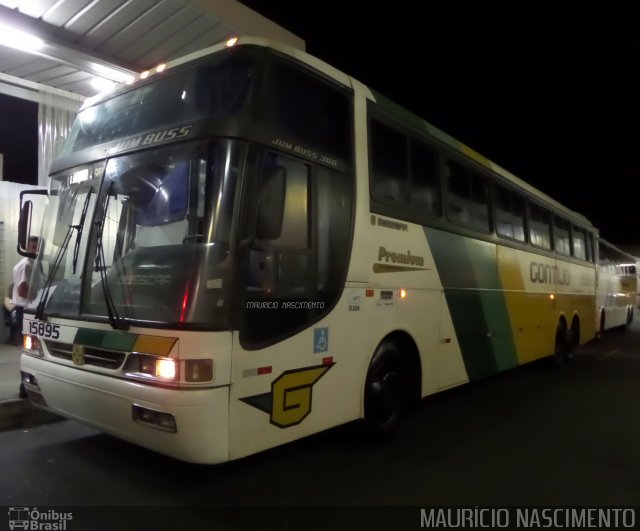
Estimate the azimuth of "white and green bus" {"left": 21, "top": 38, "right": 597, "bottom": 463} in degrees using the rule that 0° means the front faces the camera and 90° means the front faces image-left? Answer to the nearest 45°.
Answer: approximately 45°

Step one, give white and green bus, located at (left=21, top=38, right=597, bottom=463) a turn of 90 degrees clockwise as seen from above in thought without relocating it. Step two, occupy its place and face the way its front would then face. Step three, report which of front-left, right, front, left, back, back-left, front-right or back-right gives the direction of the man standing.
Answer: left

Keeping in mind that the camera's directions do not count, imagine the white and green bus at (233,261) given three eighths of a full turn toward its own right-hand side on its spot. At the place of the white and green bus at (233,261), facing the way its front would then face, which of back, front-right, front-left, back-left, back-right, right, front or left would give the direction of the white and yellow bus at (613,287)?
front-right

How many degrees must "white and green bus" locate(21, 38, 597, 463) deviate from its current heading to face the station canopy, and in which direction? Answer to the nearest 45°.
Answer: approximately 90° to its right
